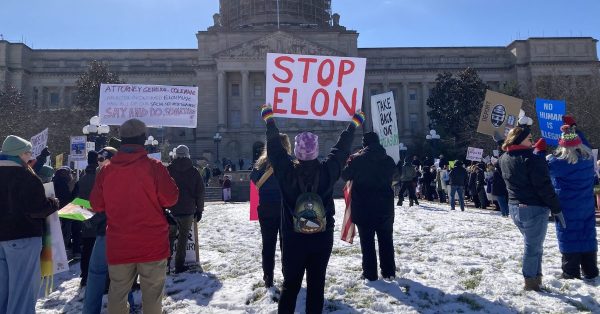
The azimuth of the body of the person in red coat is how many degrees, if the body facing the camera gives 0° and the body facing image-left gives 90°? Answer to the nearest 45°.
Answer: approximately 180°

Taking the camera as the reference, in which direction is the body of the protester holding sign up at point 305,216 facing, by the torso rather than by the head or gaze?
away from the camera

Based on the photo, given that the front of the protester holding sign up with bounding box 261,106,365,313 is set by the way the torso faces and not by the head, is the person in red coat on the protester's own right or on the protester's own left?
on the protester's own left

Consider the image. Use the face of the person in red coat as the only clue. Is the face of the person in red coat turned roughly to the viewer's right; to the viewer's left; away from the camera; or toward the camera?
away from the camera

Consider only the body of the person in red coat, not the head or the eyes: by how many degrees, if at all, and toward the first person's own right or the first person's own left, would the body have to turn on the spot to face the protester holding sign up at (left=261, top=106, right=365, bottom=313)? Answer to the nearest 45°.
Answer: approximately 90° to the first person's own right

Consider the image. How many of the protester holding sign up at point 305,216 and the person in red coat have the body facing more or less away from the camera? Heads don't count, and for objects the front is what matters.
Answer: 2
